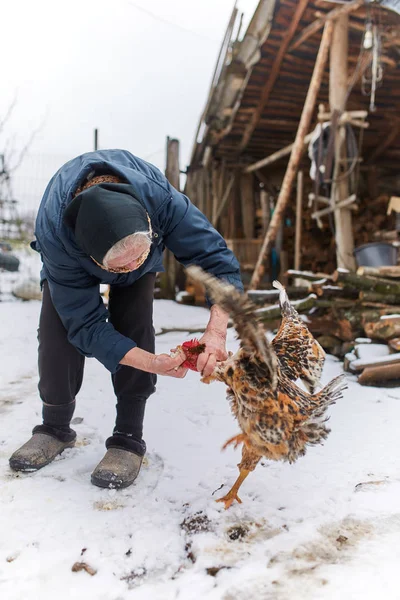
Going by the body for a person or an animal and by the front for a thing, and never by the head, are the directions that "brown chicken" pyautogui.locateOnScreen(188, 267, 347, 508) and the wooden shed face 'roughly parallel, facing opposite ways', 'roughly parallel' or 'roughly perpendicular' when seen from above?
roughly perpendicular

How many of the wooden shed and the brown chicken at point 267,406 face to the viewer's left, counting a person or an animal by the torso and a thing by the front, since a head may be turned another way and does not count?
1

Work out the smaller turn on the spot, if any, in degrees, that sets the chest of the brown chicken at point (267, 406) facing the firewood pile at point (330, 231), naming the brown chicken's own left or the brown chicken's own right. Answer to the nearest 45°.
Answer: approximately 90° to the brown chicken's own right

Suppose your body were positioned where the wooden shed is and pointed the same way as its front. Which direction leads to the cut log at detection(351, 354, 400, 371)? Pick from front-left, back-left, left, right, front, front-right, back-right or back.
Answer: front

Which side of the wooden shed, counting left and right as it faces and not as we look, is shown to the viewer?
front

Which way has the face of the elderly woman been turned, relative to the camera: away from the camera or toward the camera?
toward the camera

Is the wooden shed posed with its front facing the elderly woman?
yes

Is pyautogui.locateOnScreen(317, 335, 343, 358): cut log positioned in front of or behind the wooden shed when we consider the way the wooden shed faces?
in front

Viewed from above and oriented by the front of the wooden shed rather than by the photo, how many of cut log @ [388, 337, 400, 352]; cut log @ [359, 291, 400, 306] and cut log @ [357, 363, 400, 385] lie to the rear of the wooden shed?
0

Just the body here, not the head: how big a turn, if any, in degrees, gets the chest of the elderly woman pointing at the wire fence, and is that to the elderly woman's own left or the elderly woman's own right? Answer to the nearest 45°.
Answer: approximately 180°

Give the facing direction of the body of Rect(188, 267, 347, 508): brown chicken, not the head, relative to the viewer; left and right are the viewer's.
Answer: facing to the left of the viewer
